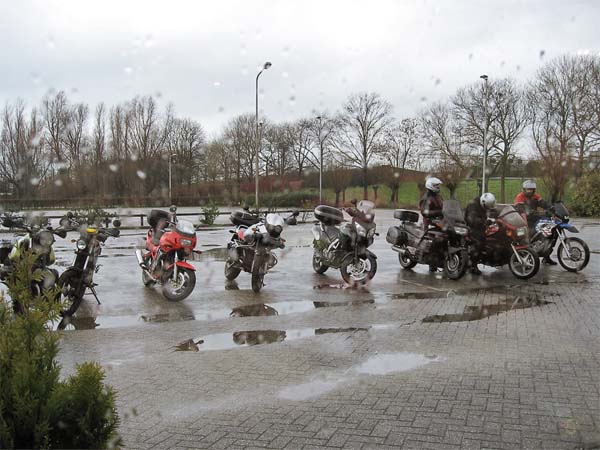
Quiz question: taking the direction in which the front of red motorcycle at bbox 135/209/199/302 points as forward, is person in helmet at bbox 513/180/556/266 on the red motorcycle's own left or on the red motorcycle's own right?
on the red motorcycle's own left

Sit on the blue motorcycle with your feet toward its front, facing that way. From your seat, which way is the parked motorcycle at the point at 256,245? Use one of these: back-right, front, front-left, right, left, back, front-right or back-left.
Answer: right

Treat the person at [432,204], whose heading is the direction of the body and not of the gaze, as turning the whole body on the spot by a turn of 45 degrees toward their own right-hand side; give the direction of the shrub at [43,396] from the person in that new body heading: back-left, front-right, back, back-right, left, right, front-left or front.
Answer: front

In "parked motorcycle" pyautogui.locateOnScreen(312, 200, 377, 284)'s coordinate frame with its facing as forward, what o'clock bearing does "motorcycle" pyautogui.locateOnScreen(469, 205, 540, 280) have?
The motorcycle is roughly at 10 o'clock from the parked motorcycle.

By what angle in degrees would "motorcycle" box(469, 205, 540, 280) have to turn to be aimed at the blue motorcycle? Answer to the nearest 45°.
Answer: approximately 90° to its left

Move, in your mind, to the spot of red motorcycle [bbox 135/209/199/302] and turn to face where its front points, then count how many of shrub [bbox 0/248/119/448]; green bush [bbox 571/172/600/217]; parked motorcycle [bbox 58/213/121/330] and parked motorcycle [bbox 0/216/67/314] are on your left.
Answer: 1

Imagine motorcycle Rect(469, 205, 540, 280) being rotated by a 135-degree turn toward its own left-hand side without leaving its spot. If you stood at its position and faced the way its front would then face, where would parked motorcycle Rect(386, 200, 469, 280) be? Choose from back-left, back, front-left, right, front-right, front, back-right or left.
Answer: left

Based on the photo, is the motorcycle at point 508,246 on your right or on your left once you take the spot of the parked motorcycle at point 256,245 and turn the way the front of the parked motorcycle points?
on your left

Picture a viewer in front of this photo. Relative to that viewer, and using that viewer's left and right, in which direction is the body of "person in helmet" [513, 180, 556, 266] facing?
facing the viewer

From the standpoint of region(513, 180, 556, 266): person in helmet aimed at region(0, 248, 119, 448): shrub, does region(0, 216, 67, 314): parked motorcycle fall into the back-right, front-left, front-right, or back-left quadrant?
front-right

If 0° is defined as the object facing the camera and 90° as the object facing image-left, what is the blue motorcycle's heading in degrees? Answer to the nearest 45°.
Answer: approximately 315°

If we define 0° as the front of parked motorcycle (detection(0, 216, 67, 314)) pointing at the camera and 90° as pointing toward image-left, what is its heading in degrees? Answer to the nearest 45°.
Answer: approximately 315°

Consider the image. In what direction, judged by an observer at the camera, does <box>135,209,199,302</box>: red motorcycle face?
facing the viewer and to the right of the viewer
